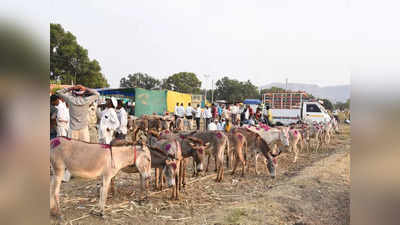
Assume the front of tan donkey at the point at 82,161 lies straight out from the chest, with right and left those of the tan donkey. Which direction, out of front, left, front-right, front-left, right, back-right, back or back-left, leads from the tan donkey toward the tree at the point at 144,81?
left

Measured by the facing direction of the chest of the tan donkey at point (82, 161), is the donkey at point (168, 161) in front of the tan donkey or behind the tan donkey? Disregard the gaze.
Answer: in front

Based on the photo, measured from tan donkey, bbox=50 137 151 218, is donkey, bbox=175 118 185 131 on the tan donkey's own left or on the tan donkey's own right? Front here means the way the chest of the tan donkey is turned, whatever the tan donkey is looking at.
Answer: on the tan donkey's own left

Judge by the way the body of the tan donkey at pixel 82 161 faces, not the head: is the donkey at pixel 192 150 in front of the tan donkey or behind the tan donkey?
in front

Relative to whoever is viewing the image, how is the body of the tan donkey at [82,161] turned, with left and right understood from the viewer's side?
facing to the right of the viewer

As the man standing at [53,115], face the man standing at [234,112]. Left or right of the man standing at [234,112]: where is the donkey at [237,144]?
right

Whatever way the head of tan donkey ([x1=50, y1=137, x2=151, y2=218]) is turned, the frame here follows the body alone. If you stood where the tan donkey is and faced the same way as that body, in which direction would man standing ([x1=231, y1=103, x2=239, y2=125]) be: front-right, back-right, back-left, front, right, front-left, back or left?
front-left

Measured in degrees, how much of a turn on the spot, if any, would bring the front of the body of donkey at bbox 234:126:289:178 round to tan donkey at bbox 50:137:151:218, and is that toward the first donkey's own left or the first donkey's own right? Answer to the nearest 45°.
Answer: approximately 90° to the first donkey's own right

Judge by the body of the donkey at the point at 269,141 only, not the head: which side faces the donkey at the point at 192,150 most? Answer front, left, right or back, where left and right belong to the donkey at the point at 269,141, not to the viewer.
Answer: right

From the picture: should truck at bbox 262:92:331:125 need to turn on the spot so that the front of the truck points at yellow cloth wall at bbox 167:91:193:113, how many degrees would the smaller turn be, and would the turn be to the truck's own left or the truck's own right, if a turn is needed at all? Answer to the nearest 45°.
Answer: approximately 180°

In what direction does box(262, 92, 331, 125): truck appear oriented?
to the viewer's right

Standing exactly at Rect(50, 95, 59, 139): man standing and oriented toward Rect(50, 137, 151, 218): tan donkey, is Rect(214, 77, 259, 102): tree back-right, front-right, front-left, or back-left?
back-left
